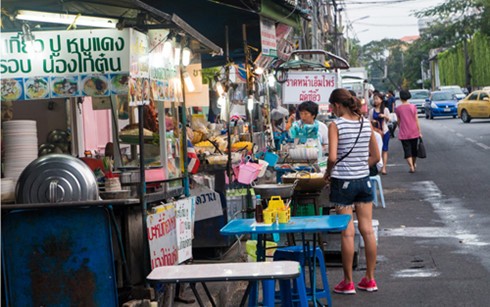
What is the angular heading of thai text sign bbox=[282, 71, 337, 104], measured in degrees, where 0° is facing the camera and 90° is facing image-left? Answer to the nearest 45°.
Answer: approximately 0°

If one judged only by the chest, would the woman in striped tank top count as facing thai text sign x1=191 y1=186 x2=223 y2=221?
no

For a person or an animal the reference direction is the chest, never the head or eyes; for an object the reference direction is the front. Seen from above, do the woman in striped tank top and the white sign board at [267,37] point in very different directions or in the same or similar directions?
very different directions

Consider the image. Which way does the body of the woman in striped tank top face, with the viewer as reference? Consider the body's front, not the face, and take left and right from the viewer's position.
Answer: facing away from the viewer and to the left of the viewer

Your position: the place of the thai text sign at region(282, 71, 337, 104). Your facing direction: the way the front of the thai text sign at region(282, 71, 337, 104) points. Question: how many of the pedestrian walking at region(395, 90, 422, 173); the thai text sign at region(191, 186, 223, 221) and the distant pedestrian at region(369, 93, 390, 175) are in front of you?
1

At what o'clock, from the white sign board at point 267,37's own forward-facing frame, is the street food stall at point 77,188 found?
The street food stall is roughly at 2 o'clock from the white sign board.

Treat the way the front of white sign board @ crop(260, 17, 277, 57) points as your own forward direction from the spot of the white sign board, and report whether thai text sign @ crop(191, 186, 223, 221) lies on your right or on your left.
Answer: on your right

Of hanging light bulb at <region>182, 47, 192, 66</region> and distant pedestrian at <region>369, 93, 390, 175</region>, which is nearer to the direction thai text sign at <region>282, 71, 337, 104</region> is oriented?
the hanging light bulb

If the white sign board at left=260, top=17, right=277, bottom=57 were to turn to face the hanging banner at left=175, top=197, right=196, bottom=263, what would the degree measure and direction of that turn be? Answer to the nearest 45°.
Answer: approximately 45° to its right

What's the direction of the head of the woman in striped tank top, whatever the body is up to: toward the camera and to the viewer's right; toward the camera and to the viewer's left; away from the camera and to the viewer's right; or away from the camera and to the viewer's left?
away from the camera and to the viewer's left

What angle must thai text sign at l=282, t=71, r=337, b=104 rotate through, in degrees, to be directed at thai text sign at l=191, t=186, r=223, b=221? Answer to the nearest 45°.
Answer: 0° — it already faces it

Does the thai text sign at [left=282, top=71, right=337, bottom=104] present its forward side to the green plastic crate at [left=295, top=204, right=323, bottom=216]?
yes

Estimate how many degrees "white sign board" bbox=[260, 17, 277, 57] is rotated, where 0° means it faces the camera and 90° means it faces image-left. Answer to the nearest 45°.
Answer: approximately 315°
